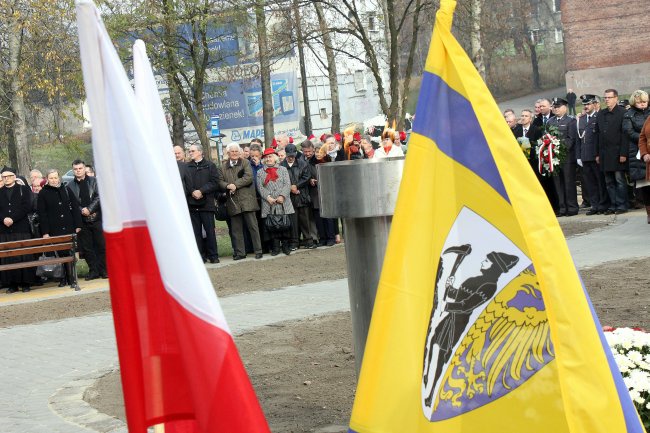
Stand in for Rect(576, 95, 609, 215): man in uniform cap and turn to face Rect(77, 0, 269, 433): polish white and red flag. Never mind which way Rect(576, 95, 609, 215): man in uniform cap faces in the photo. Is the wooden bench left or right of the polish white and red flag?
right

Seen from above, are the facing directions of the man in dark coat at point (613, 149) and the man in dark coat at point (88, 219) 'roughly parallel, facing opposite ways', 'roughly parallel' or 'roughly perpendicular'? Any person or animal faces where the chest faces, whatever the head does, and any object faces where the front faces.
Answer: roughly perpendicular

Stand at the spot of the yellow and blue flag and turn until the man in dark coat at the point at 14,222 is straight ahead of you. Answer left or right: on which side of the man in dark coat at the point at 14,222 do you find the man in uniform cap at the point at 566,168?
right

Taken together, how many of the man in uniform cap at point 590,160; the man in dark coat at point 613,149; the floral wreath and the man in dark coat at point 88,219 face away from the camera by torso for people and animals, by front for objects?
0

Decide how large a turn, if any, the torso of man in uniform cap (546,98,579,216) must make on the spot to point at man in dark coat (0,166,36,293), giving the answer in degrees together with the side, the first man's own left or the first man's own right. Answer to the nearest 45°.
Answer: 0° — they already face them

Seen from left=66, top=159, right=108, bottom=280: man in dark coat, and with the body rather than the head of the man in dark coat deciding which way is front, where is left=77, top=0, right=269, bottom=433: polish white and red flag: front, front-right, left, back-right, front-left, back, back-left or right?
front

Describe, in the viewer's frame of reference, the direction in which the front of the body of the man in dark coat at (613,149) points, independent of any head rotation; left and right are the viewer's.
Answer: facing the viewer and to the left of the viewer

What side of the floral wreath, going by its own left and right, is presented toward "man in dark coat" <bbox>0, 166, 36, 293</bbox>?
right

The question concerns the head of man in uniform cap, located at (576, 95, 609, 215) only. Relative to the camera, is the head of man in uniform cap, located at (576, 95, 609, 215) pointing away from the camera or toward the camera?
toward the camera

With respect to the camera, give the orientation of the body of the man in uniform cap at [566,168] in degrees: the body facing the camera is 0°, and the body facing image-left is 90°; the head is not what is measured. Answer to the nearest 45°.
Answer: approximately 45°

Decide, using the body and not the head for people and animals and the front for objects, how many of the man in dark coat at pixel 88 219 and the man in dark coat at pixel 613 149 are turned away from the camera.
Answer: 0

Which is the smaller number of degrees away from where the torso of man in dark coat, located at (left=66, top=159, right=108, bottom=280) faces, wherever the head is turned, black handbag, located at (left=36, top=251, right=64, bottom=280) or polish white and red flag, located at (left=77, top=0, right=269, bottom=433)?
the polish white and red flag

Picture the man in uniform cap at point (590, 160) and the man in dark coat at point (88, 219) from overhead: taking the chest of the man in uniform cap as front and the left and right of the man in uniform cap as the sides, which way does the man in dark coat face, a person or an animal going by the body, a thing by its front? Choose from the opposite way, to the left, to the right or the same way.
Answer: to the left

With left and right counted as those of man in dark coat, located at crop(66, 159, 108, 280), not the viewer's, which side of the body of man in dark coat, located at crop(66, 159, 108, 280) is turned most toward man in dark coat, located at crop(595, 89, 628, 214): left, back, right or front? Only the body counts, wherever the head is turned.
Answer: left

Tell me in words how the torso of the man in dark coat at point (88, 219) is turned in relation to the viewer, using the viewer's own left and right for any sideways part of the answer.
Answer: facing the viewer

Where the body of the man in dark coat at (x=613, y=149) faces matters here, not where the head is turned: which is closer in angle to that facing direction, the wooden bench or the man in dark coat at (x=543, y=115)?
the wooden bench

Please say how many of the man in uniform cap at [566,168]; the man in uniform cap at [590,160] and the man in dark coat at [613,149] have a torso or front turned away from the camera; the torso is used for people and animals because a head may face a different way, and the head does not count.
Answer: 0

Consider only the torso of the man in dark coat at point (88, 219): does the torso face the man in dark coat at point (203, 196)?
no

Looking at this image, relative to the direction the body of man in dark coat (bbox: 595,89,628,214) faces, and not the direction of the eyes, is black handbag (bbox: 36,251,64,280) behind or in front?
in front

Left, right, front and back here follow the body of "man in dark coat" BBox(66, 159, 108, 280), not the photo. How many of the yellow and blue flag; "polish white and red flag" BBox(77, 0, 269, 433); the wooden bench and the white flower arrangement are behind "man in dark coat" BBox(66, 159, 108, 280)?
0
